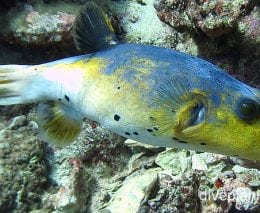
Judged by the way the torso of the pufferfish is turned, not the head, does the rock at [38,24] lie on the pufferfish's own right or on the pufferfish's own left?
on the pufferfish's own left

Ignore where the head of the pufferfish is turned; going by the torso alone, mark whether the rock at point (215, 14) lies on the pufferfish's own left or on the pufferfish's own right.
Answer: on the pufferfish's own left

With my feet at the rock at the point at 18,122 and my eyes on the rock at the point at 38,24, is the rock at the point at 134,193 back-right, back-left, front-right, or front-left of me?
back-right

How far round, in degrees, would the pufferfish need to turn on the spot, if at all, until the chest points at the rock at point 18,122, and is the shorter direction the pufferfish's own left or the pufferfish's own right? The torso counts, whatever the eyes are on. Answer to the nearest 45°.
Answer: approximately 135° to the pufferfish's own left

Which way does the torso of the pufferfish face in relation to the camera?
to the viewer's right
